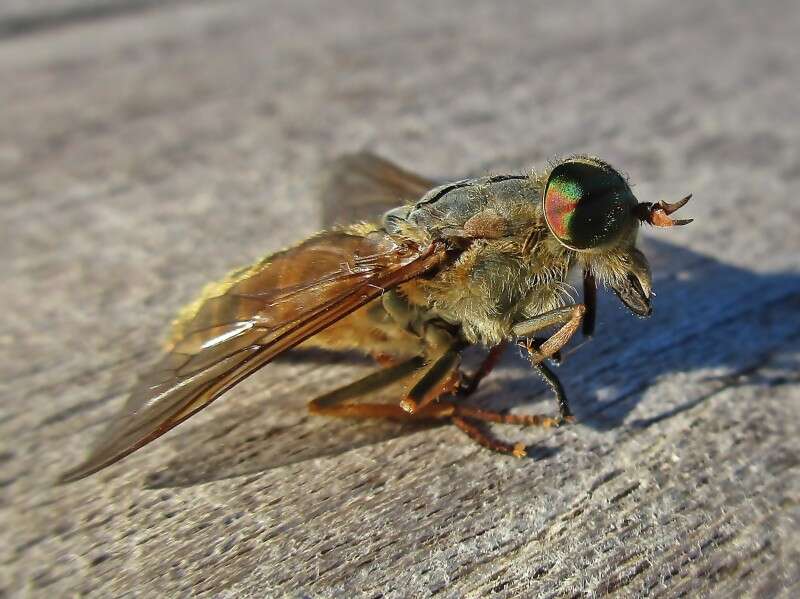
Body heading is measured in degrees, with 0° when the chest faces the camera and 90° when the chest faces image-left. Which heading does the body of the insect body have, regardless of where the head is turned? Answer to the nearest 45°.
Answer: approximately 270°
